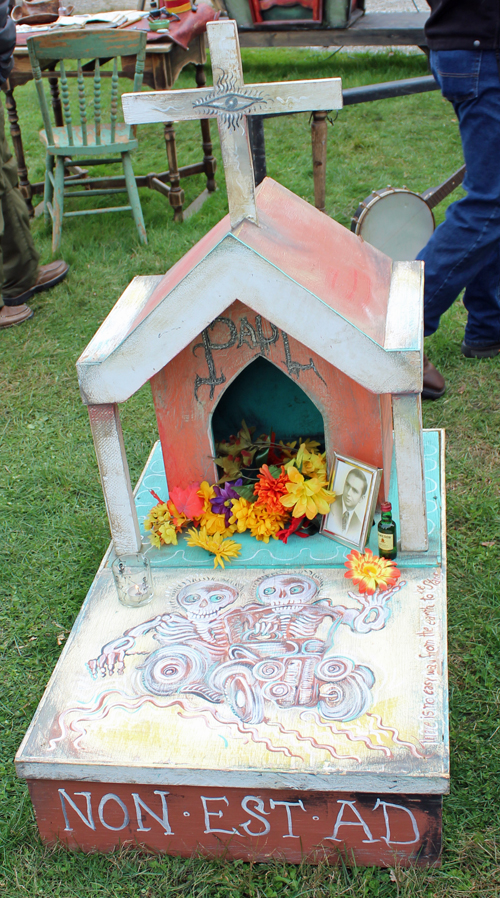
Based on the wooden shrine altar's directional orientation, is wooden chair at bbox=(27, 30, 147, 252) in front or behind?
behind

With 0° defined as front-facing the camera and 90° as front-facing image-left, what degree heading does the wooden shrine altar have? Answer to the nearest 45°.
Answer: approximately 0°
